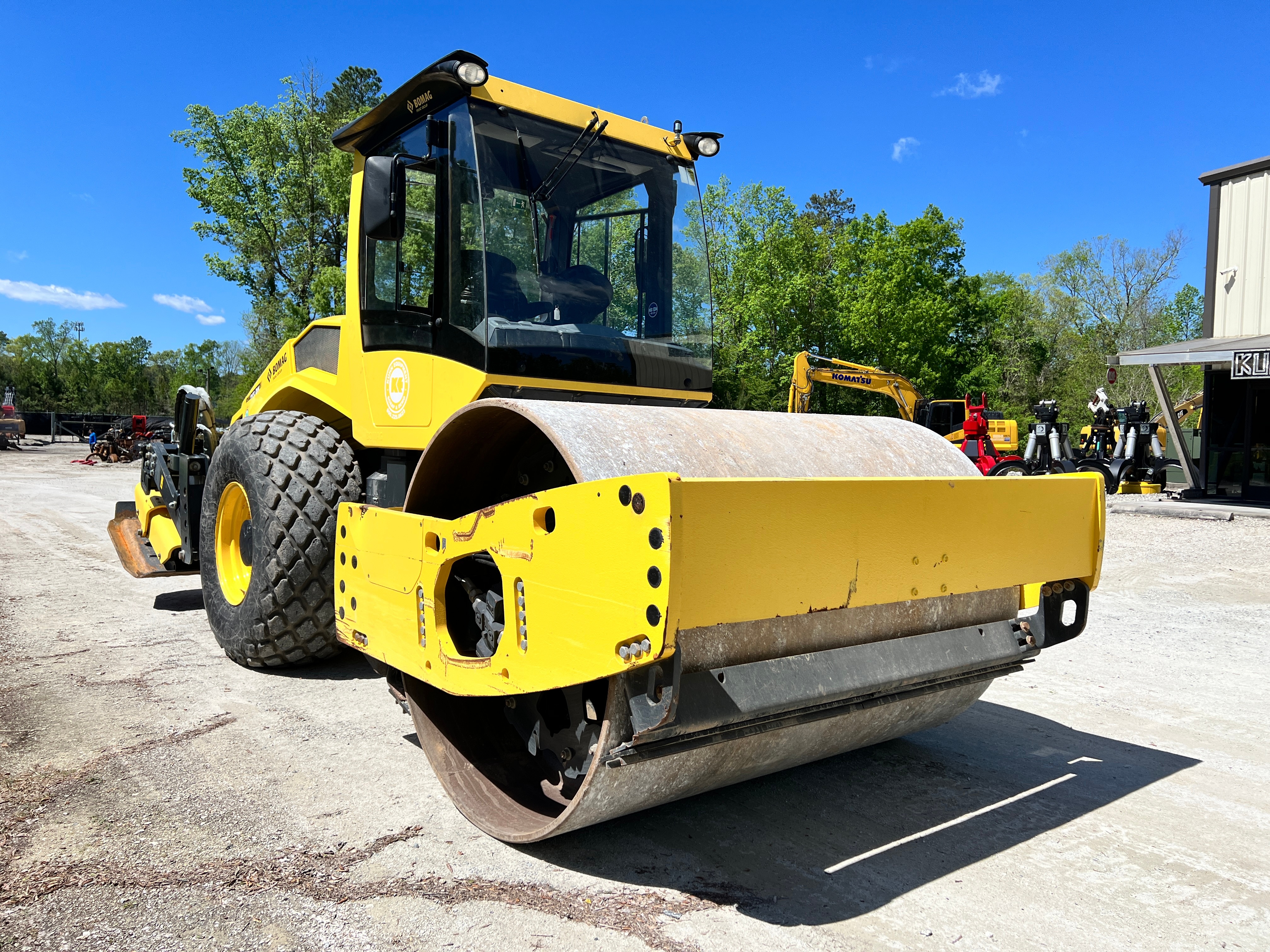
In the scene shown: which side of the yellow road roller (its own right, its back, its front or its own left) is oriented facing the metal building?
left

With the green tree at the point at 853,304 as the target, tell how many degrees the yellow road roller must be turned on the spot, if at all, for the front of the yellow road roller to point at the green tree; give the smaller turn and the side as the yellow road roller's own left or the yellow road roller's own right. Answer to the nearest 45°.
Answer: approximately 135° to the yellow road roller's own left

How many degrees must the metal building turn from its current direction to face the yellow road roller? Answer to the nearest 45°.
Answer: approximately 45° to its left

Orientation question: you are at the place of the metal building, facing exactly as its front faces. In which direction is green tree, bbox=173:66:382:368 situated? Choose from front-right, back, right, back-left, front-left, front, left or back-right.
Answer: front-right

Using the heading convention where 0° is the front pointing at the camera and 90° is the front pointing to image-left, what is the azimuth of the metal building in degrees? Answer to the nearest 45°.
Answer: approximately 45°

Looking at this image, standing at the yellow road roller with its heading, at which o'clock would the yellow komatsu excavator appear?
The yellow komatsu excavator is roughly at 8 o'clock from the yellow road roller.

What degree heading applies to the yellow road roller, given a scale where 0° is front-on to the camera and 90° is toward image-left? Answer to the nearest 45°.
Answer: approximately 315°
